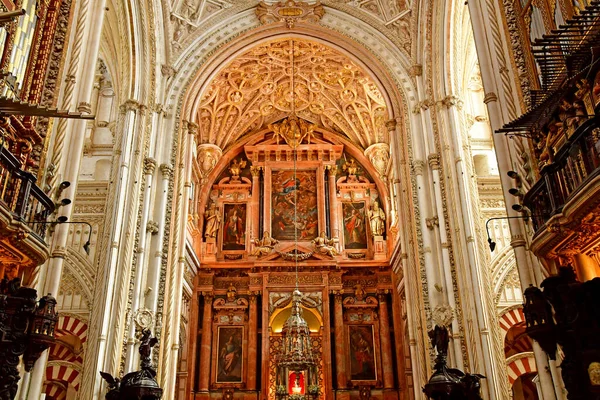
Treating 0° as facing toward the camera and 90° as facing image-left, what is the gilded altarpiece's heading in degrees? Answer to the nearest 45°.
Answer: approximately 0°

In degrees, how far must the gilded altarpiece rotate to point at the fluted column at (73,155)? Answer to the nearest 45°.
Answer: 0° — it already faces it
